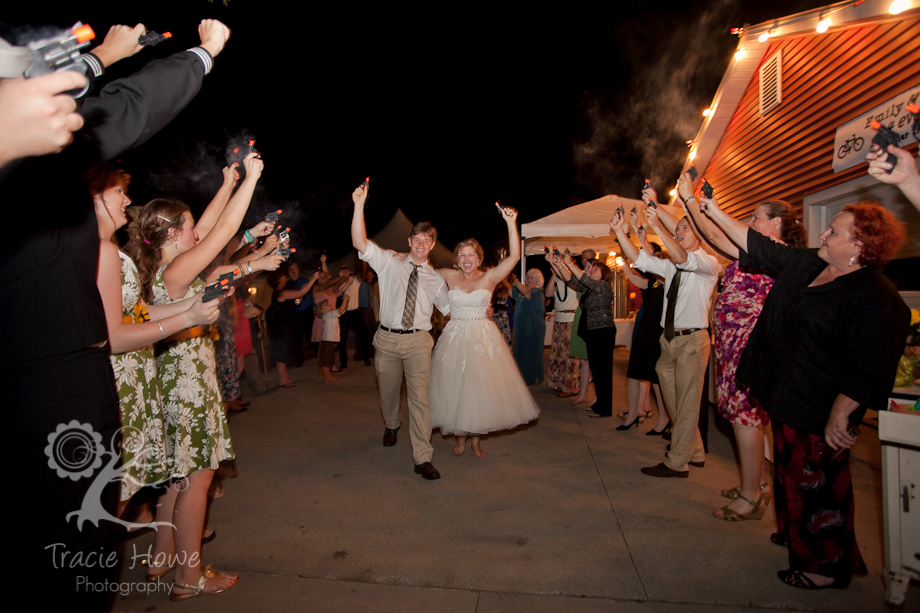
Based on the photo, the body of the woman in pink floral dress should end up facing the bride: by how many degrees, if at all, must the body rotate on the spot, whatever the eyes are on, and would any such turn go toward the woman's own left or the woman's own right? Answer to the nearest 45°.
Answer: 0° — they already face them

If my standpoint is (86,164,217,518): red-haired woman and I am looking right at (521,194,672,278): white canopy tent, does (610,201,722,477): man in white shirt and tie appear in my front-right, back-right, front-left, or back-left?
front-right

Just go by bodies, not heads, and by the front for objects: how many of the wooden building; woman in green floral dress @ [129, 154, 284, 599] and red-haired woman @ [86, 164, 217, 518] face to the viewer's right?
2

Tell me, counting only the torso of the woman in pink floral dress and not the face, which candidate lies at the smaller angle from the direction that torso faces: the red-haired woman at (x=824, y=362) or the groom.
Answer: the groom

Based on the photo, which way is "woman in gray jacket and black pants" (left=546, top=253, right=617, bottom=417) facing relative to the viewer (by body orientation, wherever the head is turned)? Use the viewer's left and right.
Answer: facing to the left of the viewer

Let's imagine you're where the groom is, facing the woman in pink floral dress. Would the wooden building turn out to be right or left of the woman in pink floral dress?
left

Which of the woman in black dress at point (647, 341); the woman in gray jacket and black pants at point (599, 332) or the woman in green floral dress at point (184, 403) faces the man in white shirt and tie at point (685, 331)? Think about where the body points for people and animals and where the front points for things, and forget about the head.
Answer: the woman in green floral dress

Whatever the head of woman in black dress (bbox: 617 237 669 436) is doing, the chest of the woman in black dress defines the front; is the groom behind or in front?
in front

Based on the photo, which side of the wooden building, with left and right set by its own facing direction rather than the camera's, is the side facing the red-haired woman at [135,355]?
front

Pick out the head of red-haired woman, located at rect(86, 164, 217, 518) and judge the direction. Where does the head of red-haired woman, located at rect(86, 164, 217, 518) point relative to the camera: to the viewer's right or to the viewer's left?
to the viewer's right

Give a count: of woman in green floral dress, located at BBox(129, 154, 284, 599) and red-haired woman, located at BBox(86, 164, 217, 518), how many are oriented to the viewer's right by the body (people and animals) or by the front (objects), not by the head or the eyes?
2

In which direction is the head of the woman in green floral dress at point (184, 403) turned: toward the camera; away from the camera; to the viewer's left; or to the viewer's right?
to the viewer's right

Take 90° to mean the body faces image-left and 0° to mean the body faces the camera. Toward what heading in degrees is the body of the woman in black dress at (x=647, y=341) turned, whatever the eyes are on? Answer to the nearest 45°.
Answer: approximately 90°

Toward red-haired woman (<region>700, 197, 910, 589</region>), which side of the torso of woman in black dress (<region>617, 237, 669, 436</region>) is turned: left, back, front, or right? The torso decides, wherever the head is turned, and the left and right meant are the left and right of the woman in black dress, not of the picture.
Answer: left

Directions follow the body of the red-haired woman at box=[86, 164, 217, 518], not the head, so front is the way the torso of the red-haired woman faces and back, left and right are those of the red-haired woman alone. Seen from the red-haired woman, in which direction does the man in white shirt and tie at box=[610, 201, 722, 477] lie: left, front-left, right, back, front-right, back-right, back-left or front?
front

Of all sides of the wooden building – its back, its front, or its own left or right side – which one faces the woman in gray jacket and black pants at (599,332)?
front

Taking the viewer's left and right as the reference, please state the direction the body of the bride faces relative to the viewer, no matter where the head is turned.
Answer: facing the viewer

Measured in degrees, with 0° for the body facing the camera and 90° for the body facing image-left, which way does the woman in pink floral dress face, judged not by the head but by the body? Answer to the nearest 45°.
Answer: approximately 90°

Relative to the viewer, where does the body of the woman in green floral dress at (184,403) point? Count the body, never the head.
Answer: to the viewer's right

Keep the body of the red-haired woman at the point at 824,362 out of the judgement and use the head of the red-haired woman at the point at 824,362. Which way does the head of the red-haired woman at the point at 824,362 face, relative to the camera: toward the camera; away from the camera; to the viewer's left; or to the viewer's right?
to the viewer's left

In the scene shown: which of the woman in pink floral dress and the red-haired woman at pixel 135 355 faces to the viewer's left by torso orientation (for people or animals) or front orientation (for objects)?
the woman in pink floral dress
